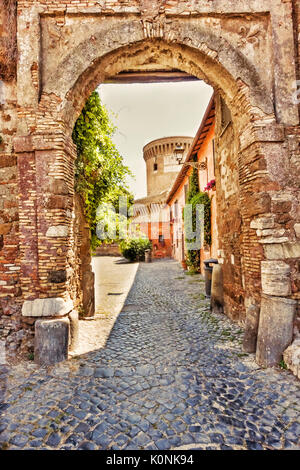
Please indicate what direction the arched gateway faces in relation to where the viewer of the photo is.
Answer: facing the viewer

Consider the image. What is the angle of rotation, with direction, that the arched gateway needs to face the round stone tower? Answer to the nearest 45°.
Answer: approximately 180°
